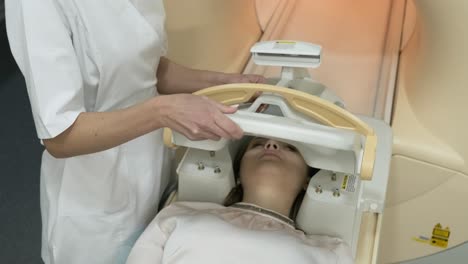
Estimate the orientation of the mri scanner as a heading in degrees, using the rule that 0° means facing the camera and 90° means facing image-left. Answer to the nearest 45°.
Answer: approximately 0°
